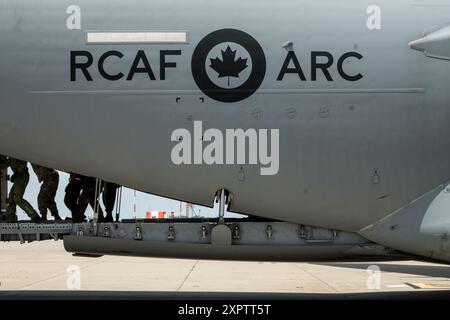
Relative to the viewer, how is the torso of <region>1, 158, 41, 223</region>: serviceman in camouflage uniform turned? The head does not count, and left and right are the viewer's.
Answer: facing to the left of the viewer

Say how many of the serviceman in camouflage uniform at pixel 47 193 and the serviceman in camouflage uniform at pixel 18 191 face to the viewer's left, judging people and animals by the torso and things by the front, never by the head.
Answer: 2

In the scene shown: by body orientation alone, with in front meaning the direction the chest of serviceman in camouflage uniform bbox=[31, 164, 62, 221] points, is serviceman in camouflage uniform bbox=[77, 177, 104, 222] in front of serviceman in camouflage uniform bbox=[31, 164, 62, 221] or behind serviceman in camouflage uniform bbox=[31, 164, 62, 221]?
behind

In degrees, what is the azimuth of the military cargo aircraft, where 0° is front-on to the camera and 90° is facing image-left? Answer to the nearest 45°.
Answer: approximately 270°

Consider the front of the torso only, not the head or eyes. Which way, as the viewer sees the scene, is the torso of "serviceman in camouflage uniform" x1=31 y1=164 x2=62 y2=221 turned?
to the viewer's left
